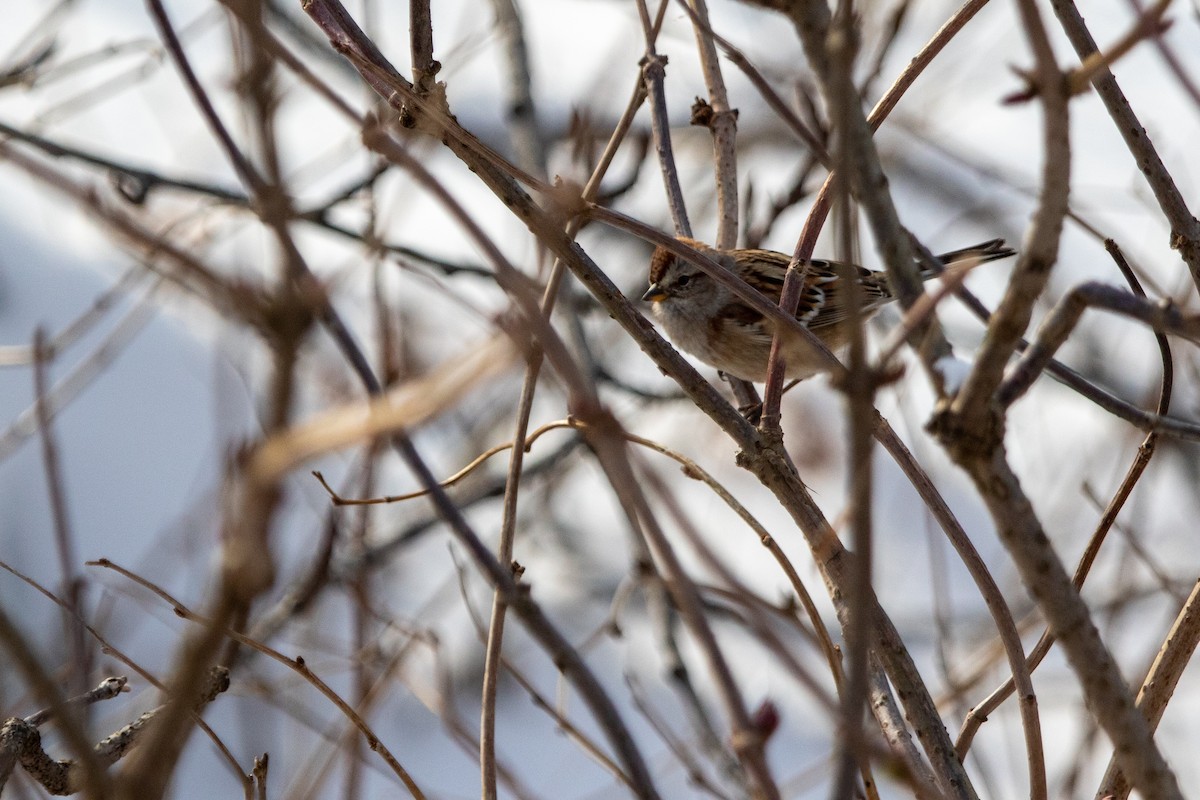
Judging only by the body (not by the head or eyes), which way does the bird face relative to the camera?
to the viewer's left
